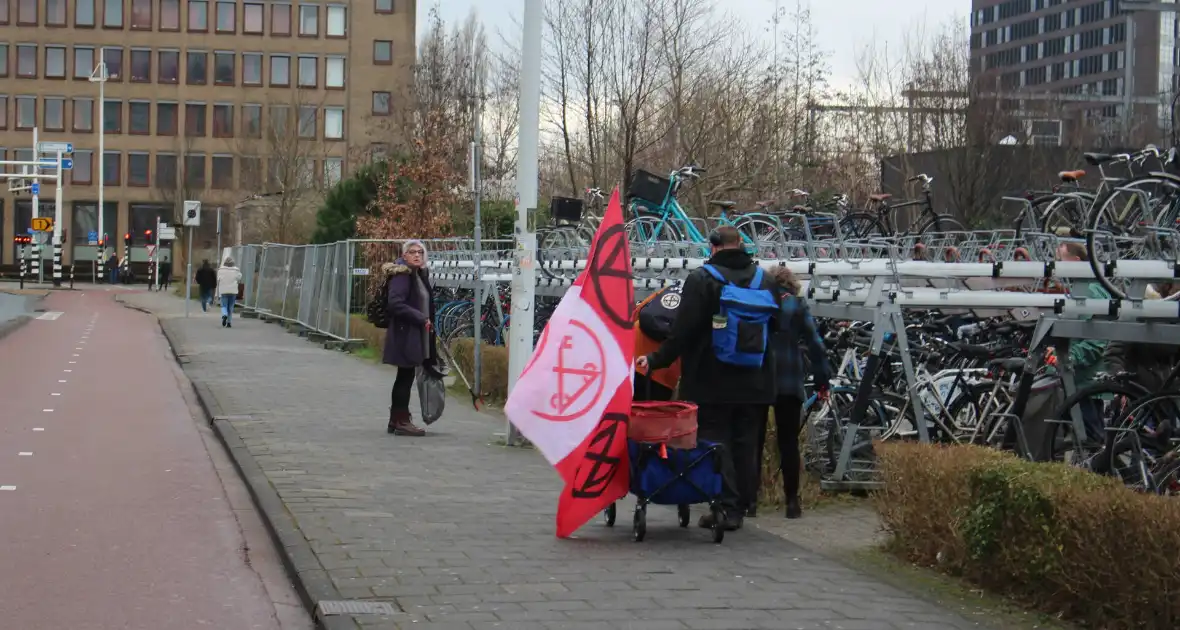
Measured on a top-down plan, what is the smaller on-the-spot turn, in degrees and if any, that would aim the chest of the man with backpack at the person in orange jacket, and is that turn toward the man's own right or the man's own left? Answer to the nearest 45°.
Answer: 0° — they already face them

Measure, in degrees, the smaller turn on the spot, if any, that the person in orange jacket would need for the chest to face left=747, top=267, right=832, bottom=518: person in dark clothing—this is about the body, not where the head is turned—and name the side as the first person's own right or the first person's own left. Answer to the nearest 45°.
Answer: approximately 90° to the first person's own right

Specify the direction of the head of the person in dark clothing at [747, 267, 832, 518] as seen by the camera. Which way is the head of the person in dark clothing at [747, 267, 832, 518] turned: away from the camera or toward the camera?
away from the camera

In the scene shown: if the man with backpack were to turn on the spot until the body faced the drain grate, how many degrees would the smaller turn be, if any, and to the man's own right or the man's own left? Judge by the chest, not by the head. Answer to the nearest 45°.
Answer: approximately 90° to the man's own left

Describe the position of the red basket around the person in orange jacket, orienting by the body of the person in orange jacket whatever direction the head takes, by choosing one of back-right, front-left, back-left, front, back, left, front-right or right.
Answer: back

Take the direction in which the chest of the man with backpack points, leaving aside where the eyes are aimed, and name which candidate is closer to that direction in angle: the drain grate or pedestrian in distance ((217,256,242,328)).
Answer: the pedestrian in distance

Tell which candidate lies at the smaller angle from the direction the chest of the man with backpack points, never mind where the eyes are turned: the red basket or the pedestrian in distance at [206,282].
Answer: the pedestrian in distance

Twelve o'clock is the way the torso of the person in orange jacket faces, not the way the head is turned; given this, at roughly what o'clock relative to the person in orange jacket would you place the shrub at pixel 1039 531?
The shrub is roughly at 5 o'clock from the person in orange jacket.

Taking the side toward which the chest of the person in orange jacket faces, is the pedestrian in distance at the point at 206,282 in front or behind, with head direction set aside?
in front

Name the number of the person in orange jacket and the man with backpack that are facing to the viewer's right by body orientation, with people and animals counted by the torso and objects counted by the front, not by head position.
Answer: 0

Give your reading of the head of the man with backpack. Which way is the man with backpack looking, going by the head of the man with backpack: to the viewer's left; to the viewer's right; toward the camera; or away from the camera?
away from the camera

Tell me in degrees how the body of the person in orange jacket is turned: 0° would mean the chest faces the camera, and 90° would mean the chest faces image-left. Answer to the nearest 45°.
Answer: approximately 180°

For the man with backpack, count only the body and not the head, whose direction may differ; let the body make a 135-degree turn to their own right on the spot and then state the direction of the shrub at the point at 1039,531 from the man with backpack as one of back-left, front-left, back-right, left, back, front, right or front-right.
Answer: front-right

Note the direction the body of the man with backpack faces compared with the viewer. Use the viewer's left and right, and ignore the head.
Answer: facing away from the viewer and to the left of the viewer
